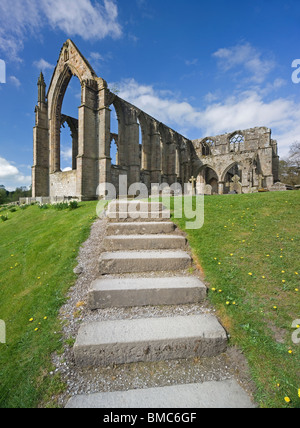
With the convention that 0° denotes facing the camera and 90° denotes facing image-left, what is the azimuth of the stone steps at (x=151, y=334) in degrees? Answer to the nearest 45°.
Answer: approximately 0°

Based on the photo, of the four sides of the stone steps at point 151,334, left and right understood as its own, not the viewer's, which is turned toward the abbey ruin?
back
